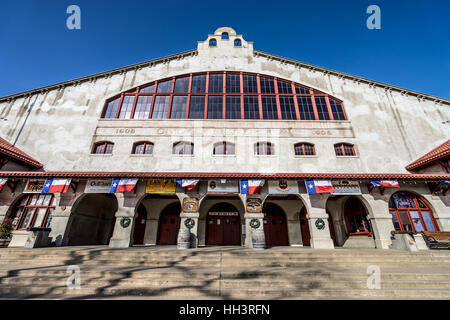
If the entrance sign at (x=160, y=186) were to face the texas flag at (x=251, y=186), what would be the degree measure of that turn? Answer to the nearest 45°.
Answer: approximately 45° to its left

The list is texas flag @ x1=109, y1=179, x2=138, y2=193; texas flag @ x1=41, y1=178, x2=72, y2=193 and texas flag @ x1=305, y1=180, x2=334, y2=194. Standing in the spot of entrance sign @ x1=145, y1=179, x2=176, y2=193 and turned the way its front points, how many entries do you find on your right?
2

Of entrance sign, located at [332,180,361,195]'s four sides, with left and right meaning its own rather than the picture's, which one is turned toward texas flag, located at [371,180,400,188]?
left

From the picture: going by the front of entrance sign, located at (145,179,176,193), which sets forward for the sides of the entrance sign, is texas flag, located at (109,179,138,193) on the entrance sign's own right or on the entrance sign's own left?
on the entrance sign's own right

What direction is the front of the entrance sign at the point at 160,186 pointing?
toward the camera

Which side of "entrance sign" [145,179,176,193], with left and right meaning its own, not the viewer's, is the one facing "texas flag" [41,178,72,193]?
right

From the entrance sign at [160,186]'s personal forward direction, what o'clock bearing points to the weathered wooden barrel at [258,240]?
The weathered wooden barrel is roughly at 10 o'clock from the entrance sign.

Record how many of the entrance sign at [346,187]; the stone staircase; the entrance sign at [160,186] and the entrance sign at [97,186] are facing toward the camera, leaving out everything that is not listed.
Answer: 4

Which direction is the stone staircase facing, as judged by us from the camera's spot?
facing the viewer

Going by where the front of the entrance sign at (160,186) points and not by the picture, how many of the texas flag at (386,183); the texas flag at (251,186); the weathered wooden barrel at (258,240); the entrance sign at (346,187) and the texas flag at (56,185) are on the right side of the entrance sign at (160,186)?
1

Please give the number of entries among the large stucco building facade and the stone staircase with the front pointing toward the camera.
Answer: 2

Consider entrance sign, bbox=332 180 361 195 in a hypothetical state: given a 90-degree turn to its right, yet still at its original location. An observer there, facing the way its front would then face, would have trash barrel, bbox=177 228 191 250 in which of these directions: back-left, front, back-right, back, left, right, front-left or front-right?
front-left

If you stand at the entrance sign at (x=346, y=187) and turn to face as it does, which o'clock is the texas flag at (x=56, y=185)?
The texas flag is roughly at 2 o'clock from the entrance sign.
